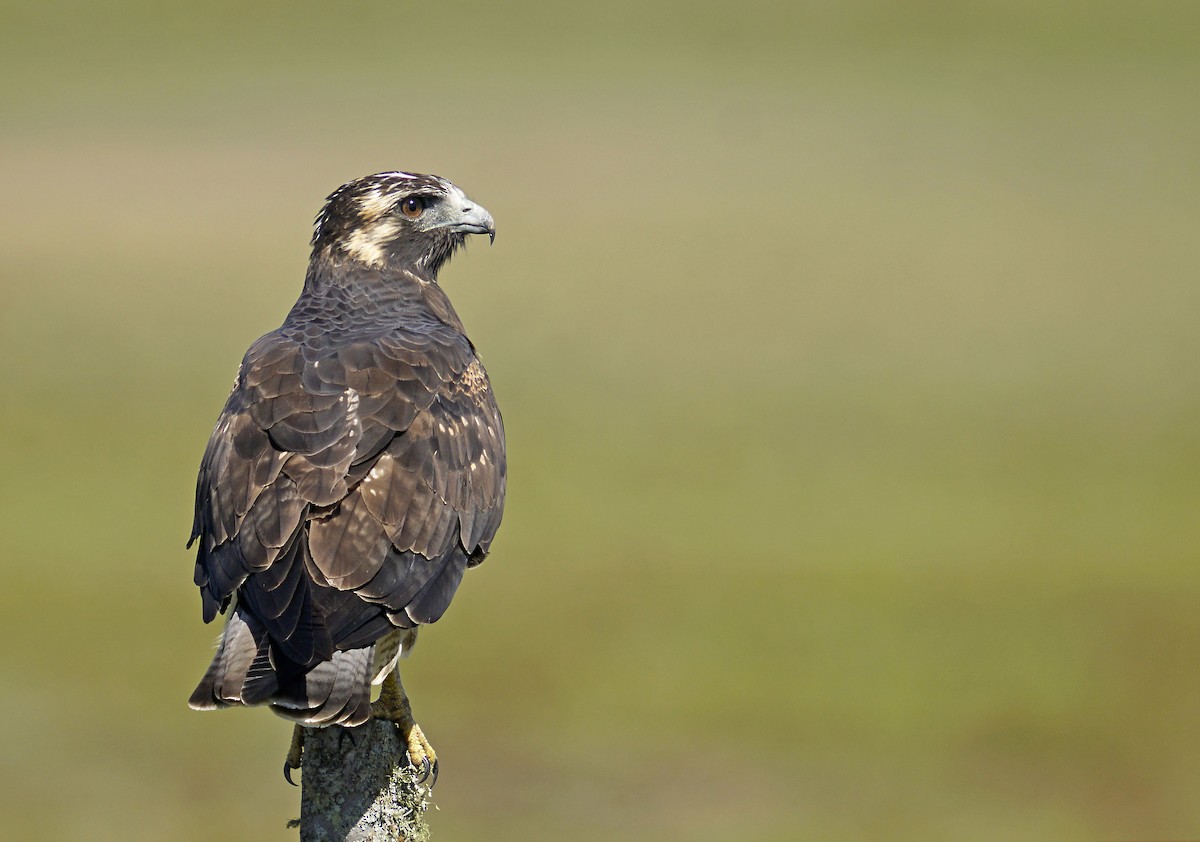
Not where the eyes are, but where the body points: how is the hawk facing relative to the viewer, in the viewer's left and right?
facing away from the viewer and to the right of the viewer
